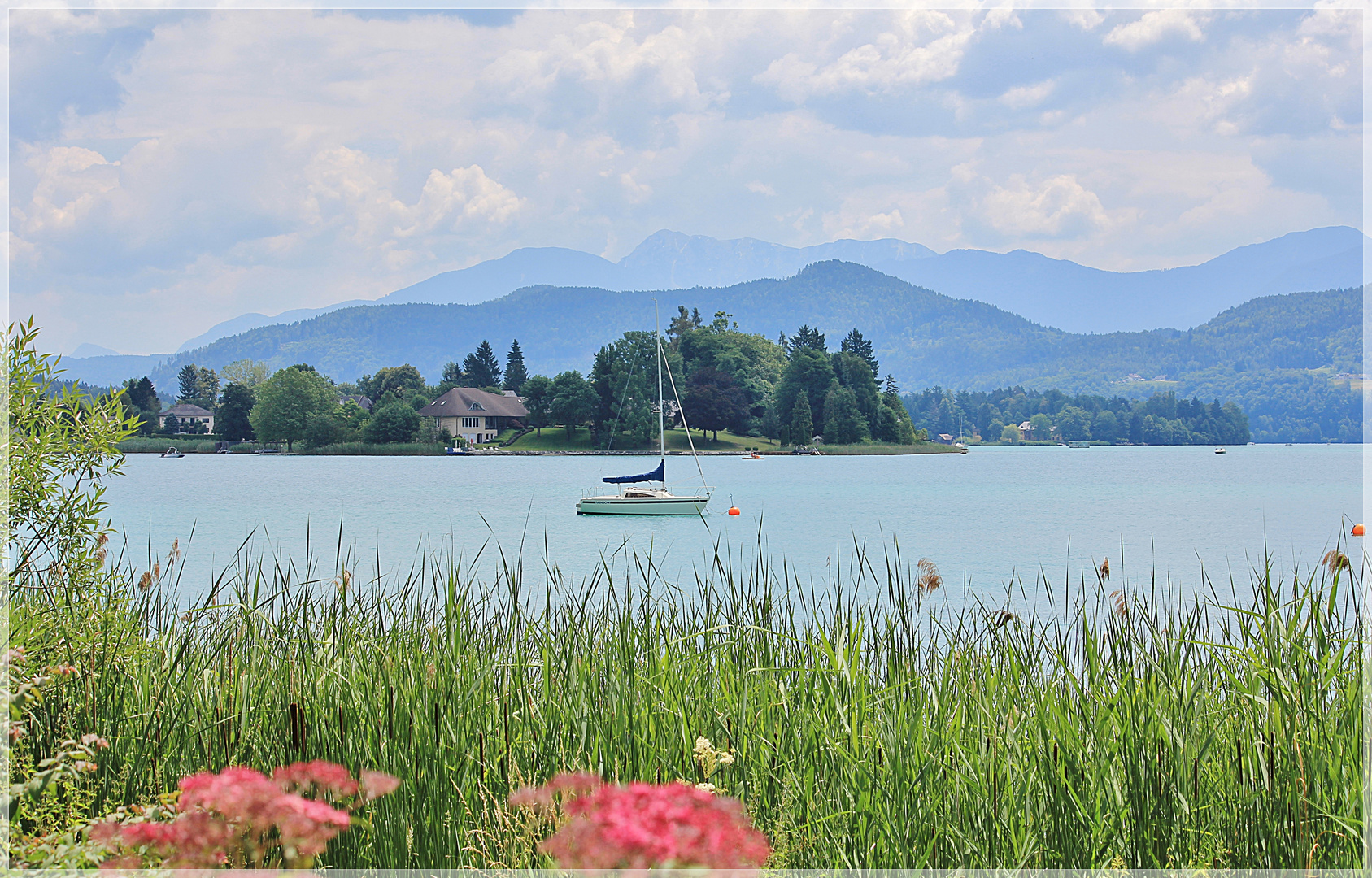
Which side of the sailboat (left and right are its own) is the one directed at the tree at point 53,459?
right

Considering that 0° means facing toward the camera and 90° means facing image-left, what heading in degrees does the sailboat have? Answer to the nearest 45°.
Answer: approximately 270°
